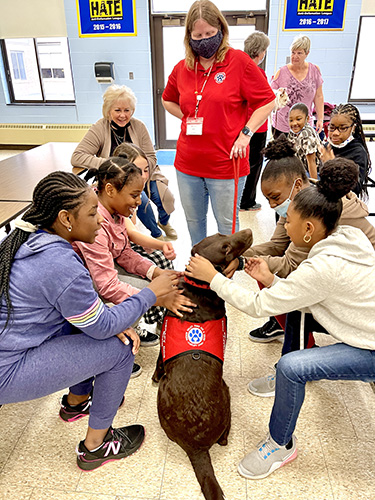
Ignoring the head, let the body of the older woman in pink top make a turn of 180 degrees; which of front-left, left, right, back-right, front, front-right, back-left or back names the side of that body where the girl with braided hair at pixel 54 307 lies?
back

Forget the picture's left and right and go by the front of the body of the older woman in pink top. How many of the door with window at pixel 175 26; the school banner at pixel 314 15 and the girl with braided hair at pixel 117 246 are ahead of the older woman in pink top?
1

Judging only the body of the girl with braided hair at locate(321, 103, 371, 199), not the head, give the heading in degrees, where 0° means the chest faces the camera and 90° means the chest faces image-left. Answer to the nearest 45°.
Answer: approximately 45°

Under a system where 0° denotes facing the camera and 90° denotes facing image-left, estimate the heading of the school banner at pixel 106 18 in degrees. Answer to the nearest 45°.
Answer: approximately 0°

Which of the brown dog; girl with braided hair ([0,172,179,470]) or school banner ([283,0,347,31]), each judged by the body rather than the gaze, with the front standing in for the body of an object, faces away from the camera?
the brown dog

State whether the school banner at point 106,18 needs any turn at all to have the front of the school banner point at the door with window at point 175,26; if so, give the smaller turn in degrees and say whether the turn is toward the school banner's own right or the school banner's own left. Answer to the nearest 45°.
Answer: approximately 90° to the school banner's own left

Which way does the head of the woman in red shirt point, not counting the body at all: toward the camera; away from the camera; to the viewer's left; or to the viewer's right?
toward the camera

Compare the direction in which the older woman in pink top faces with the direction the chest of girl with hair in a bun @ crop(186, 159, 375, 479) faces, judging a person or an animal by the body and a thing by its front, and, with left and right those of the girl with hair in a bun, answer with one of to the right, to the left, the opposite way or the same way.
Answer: to the left

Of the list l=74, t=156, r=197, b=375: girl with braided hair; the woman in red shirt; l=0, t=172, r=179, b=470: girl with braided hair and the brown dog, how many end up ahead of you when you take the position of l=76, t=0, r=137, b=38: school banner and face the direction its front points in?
4

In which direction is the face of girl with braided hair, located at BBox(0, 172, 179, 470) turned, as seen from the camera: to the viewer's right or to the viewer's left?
to the viewer's right

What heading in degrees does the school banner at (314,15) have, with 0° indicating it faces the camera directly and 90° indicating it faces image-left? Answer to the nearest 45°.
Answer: approximately 0°

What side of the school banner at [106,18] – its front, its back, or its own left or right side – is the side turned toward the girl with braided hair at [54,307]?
front

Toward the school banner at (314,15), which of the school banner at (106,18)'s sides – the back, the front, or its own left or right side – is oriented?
left

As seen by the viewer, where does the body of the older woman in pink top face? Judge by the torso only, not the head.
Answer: toward the camera

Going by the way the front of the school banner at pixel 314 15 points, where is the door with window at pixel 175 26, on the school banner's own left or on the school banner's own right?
on the school banner's own right

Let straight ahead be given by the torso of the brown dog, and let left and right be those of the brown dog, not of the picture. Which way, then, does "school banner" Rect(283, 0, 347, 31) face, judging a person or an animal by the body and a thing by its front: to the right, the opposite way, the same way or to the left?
the opposite way

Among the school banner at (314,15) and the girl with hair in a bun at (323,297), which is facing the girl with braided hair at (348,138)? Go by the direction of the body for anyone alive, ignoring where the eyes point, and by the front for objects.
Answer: the school banner
